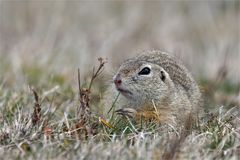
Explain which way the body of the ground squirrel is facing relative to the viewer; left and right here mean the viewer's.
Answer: facing the viewer and to the left of the viewer
